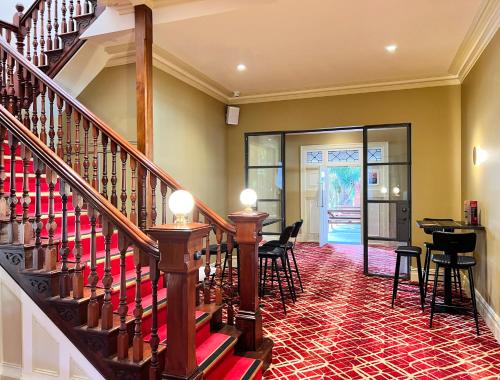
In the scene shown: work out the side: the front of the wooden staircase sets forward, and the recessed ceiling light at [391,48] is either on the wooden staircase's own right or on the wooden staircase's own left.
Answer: on the wooden staircase's own left

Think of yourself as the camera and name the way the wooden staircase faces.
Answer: facing the viewer and to the right of the viewer

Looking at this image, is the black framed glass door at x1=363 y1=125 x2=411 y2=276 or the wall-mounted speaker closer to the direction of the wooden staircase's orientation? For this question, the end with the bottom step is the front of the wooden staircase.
the black framed glass door

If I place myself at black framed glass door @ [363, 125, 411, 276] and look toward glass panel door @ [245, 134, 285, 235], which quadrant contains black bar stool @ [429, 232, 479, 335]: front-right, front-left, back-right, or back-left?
back-left

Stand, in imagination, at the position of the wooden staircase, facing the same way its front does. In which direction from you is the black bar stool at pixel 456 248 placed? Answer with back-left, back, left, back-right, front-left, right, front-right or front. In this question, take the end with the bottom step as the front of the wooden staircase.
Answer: front-left

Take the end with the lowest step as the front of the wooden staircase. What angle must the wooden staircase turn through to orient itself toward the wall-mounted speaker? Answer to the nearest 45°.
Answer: approximately 90° to its left

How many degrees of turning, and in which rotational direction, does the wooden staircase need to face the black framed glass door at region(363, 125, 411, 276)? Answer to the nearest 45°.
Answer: approximately 90° to its left

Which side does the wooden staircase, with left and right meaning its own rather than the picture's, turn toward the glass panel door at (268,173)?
left

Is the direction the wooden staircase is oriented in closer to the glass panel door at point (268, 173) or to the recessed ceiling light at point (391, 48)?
the recessed ceiling light
